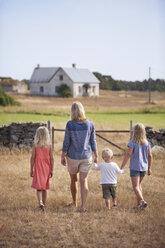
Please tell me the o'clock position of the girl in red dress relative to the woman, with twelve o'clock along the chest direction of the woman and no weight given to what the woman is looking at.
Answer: The girl in red dress is roughly at 10 o'clock from the woman.

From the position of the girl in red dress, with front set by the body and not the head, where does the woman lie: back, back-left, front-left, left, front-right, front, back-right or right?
back-right

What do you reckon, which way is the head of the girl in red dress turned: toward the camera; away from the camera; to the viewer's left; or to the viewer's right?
away from the camera

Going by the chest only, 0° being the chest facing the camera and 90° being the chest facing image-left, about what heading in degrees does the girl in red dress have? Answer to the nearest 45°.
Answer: approximately 180°

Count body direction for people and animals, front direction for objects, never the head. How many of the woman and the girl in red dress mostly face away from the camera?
2

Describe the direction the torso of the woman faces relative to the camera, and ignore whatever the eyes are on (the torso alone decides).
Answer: away from the camera
